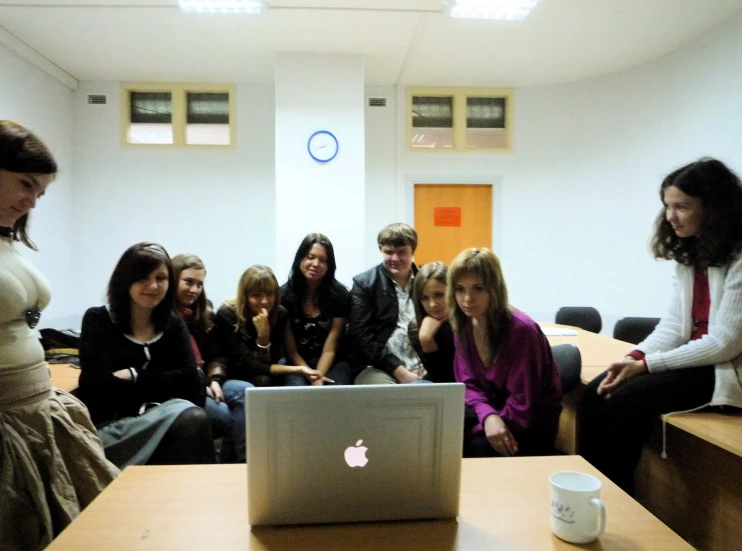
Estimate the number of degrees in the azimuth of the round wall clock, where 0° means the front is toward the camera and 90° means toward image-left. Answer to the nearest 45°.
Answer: approximately 0°

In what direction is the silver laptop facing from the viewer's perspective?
away from the camera

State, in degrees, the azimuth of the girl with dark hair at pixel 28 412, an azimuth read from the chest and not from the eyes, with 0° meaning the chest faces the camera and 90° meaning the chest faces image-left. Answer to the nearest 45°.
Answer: approximately 315°

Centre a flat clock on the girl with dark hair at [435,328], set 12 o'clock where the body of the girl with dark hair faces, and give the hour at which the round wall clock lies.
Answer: The round wall clock is roughly at 5 o'clock from the girl with dark hair.

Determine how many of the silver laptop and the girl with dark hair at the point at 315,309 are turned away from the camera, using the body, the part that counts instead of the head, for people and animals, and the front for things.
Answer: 1
